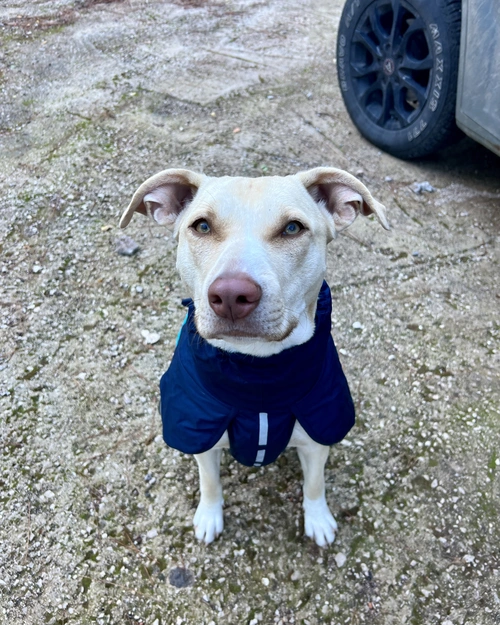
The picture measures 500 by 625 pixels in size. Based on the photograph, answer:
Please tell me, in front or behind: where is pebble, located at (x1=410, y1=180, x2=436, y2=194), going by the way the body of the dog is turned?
behind

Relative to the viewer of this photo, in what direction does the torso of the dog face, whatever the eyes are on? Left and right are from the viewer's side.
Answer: facing the viewer
